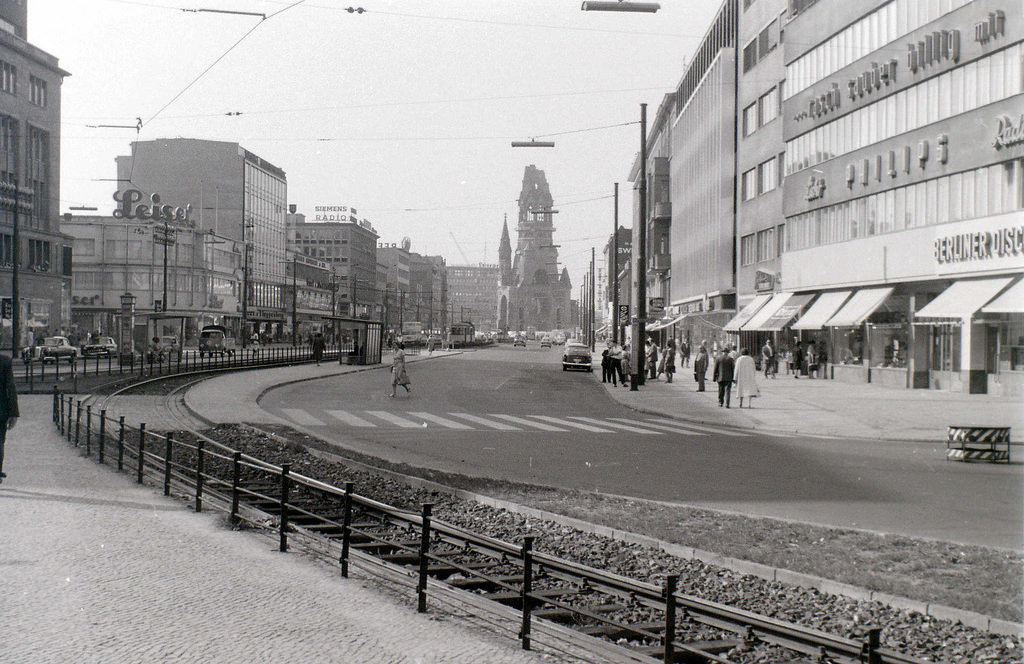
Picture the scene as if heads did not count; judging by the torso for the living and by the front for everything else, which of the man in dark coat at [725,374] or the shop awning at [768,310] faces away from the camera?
the man in dark coat

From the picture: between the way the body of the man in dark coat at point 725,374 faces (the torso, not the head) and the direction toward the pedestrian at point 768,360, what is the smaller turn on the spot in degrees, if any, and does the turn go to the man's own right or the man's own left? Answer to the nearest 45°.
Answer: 0° — they already face them

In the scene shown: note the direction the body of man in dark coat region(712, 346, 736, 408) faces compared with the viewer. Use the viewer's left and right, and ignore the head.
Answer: facing away from the viewer

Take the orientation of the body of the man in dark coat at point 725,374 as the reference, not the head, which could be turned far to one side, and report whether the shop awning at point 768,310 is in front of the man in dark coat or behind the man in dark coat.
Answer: in front

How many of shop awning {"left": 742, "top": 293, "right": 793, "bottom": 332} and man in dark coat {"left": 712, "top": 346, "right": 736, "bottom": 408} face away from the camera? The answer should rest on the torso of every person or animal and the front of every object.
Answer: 1

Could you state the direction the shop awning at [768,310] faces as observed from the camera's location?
facing the viewer and to the left of the viewer

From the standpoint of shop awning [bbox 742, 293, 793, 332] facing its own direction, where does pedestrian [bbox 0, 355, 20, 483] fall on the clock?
The pedestrian is roughly at 11 o'clock from the shop awning.

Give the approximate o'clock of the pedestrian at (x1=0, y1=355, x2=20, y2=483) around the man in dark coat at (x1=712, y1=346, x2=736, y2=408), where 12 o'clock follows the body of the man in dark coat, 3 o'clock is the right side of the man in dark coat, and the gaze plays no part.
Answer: The pedestrian is roughly at 7 o'clock from the man in dark coat.

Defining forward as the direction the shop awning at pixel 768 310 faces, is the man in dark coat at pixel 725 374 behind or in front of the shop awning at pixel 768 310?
in front
